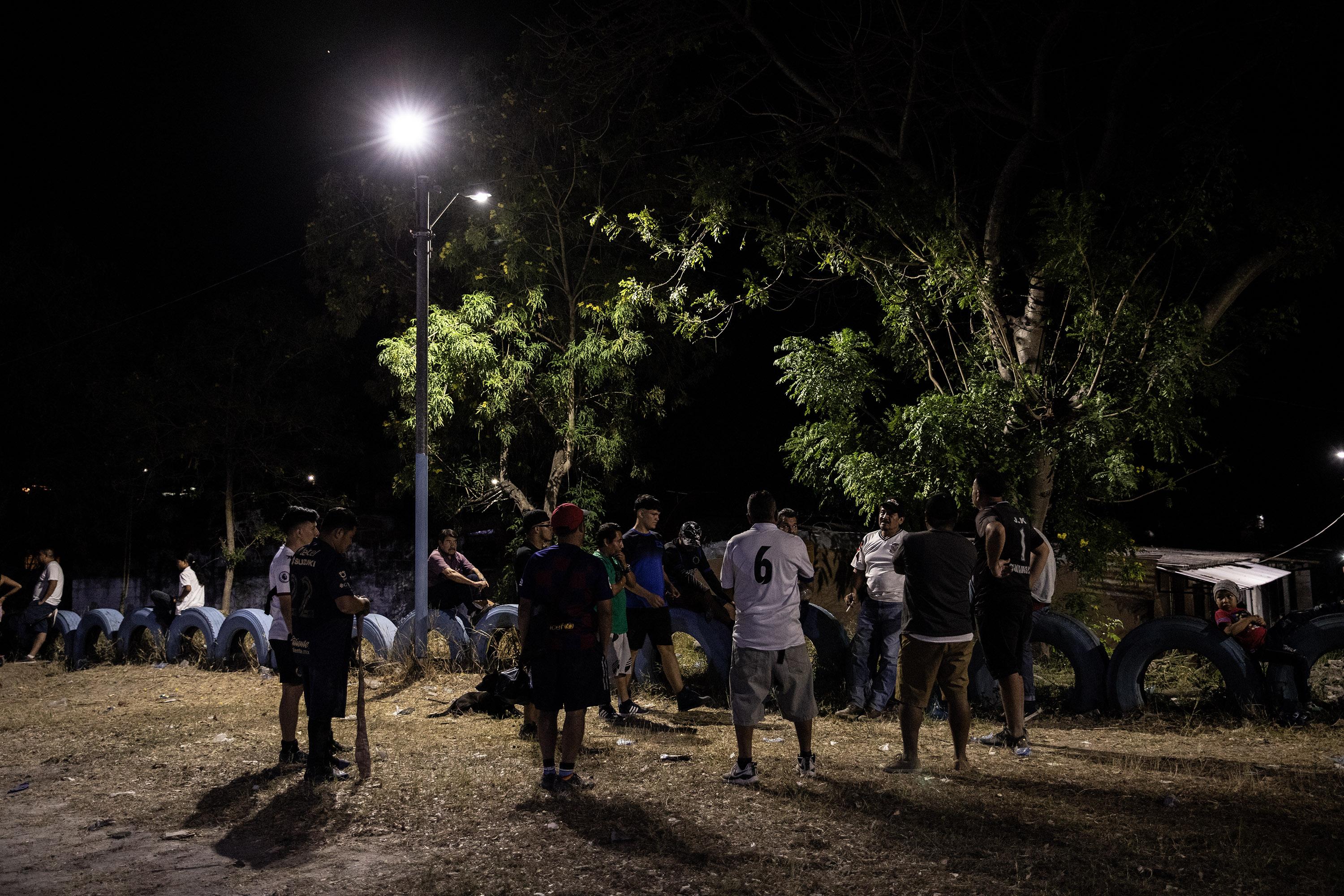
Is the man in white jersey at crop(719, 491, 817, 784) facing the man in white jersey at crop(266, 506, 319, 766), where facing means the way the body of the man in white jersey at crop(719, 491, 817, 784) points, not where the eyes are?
no

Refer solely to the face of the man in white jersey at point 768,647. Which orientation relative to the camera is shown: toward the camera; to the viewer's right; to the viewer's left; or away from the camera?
away from the camera

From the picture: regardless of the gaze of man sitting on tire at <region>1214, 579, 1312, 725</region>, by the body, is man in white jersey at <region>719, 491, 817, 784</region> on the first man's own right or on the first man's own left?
on the first man's own right

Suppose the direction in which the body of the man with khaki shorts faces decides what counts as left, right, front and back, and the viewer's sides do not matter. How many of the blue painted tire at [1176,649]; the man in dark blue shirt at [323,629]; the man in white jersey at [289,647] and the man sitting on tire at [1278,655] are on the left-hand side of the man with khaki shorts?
2

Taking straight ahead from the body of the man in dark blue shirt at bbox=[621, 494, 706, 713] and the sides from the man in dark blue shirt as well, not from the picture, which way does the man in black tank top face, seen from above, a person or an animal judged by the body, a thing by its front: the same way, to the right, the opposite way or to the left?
the opposite way

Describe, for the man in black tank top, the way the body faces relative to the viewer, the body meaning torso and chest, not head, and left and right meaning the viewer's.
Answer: facing away from the viewer and to the left of the viewer

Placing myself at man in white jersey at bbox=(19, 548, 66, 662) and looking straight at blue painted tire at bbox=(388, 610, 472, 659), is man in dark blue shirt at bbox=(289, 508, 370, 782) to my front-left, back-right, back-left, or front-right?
front-right

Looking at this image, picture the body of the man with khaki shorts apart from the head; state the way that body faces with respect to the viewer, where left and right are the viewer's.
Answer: facing away from the viewer

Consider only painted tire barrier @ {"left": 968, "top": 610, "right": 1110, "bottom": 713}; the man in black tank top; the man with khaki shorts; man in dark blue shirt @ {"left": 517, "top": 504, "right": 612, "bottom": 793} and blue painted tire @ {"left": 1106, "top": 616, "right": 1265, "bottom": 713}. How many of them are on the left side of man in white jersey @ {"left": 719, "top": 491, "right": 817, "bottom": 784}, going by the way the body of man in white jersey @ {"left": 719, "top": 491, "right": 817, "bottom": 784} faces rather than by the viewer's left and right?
1

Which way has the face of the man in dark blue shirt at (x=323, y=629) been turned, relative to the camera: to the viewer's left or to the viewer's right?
to the viewer's right

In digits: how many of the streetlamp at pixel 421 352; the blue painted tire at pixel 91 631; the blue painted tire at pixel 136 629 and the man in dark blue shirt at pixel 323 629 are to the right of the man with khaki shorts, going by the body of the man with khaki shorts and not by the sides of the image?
0

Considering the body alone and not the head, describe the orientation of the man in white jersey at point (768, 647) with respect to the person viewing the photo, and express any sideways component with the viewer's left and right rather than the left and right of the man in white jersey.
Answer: facing away from the viewer

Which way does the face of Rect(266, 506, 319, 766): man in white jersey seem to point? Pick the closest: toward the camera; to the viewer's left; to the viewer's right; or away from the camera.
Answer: to the viewer's right
